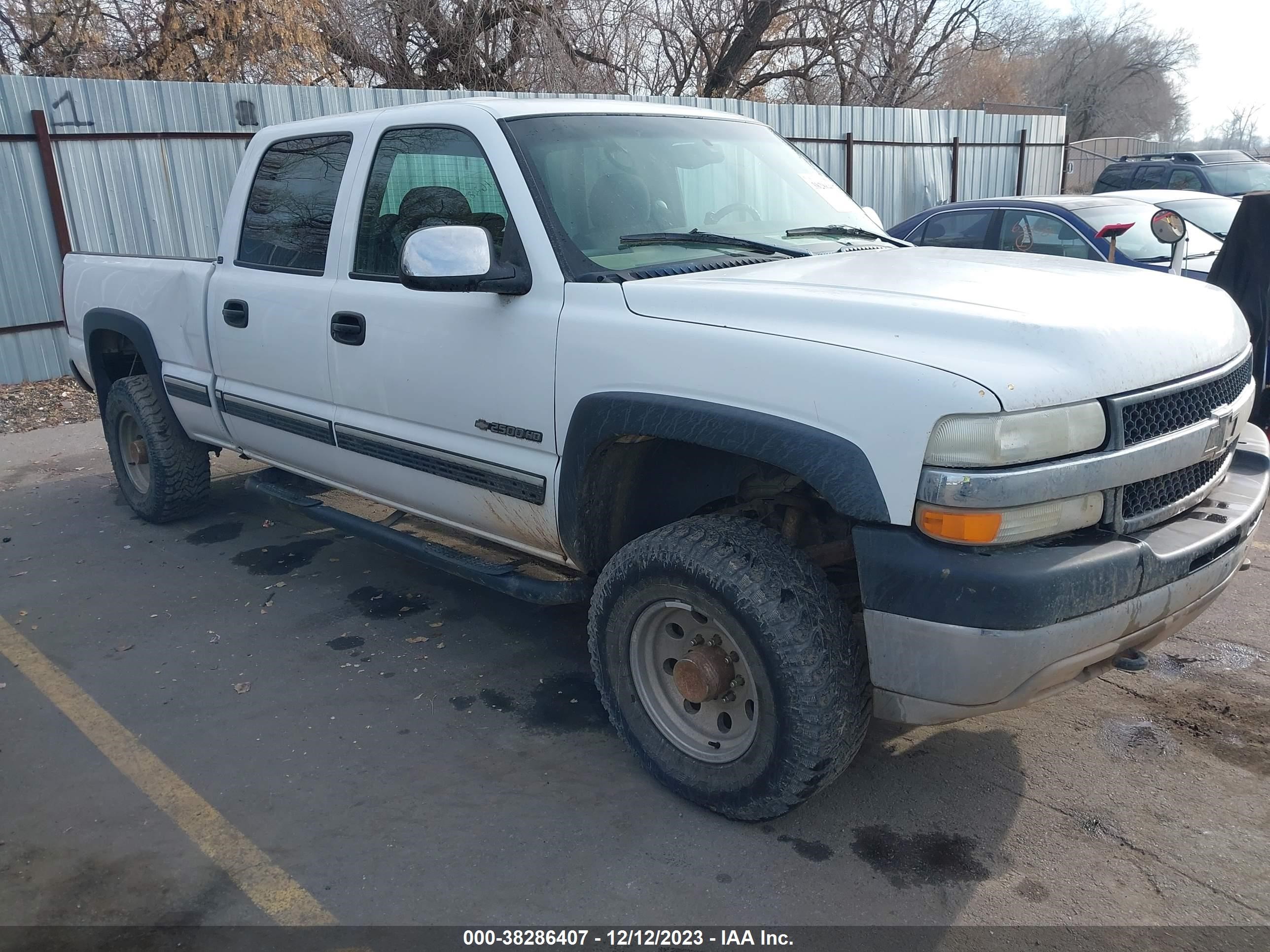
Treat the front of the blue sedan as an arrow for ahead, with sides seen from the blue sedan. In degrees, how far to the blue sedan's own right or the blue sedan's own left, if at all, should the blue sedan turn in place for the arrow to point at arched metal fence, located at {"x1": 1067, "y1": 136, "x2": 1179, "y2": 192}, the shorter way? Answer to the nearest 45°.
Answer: approximately 135° to the blue sedan's own left

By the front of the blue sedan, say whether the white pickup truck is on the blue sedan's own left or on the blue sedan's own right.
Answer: on the blue sedan's own right

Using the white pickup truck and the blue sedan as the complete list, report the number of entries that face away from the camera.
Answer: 0

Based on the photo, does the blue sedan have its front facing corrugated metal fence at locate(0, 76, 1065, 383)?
no

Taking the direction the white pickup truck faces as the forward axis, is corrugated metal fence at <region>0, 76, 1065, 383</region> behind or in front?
behind

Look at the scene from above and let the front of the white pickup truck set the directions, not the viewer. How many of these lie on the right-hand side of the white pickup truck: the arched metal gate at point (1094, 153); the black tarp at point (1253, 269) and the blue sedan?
0

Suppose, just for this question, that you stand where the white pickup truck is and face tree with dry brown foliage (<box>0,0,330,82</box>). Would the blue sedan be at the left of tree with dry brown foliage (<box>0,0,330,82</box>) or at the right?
right

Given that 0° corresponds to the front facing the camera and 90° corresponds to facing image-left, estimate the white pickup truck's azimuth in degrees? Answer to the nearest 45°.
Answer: approximately 315°

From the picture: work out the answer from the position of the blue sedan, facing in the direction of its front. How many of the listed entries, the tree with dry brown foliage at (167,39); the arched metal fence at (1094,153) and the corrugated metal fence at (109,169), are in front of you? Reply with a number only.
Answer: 0

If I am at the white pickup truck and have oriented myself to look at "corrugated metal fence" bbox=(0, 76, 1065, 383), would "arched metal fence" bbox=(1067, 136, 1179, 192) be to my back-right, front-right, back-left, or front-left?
front-right

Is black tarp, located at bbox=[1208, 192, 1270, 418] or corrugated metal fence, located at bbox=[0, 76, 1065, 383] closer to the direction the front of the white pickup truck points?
the black tarp

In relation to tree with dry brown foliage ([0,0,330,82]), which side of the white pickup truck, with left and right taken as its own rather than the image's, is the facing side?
back

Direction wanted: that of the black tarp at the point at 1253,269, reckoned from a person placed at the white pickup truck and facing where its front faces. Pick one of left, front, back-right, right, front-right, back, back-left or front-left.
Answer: left

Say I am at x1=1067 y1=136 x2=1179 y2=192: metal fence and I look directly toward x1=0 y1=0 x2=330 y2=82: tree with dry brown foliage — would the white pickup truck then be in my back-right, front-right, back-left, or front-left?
front-left

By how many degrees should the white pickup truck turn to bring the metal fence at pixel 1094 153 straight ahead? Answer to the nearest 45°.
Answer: approximately 90° to its left

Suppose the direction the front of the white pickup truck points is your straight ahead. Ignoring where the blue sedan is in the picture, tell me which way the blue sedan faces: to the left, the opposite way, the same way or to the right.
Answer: the same way
